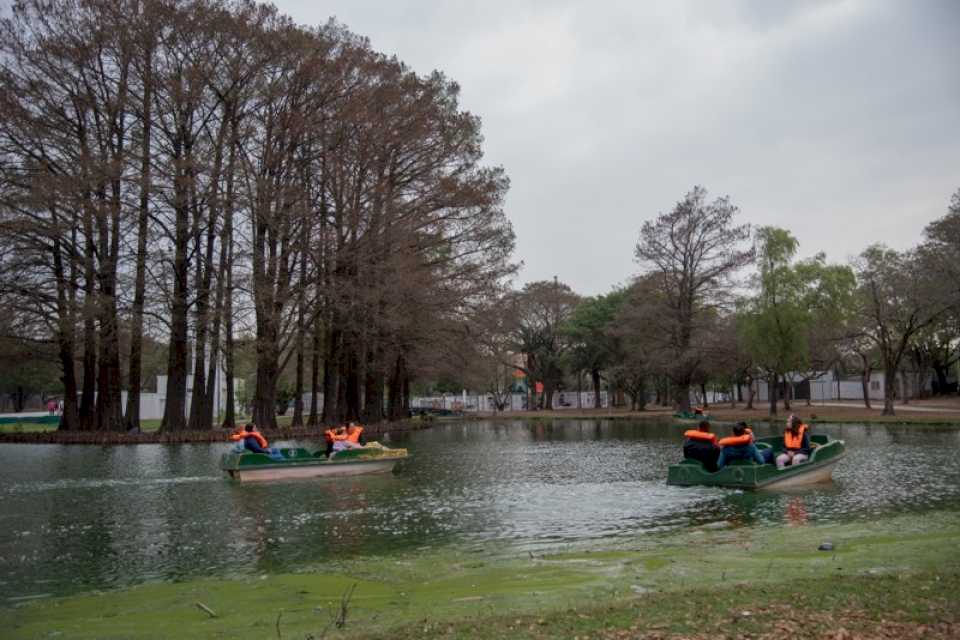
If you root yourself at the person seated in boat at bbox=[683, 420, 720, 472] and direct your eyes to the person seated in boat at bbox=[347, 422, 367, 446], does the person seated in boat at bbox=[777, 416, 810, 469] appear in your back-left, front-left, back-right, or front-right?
back-right

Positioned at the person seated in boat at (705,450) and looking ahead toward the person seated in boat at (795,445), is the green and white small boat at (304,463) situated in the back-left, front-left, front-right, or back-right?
back-left

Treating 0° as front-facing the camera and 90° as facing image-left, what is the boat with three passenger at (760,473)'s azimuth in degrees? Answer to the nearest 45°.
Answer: approximately 270°

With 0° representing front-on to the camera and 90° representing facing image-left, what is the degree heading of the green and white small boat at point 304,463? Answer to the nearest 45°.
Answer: approximately 270°

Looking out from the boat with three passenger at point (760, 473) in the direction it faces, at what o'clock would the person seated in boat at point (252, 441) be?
The person seated in boat is roughly at 6 o'clock from the boat with three passenger.
